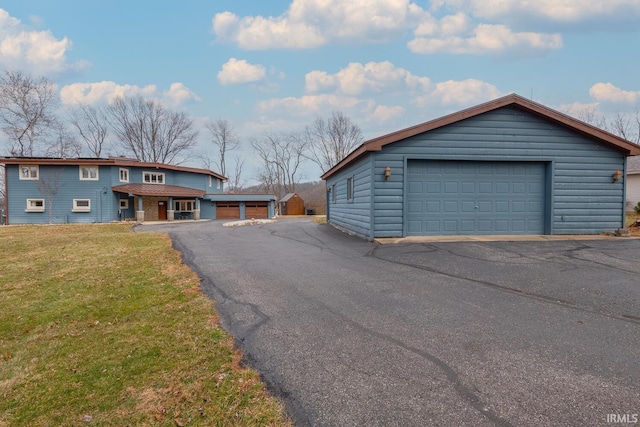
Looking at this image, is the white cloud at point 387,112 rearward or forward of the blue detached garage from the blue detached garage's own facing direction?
rearward

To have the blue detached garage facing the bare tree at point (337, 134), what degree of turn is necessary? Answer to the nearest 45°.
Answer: approximately 135° to its right

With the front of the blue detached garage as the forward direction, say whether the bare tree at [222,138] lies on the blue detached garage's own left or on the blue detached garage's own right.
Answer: on the blue detached garage's own right

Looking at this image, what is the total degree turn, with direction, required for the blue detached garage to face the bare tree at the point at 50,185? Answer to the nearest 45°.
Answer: approximately 90° to its right

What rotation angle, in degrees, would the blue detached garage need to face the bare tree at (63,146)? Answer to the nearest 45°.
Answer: approximately 90° to its right

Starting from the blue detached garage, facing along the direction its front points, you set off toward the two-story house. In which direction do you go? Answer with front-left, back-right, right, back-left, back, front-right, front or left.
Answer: right

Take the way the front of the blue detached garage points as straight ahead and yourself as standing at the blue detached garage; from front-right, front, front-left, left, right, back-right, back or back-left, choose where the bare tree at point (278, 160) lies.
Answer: back-right

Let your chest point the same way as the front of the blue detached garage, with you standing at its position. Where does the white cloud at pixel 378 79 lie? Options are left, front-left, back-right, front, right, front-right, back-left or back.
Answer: back-right

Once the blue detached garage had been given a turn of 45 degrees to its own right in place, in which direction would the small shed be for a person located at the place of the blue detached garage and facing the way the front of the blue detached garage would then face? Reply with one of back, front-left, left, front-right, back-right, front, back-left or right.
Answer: right

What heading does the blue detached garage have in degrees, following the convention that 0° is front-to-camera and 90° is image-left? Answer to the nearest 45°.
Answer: approximately 0°

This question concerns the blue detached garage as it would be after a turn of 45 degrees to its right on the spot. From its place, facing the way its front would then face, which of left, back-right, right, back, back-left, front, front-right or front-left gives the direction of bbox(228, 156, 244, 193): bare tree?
right
